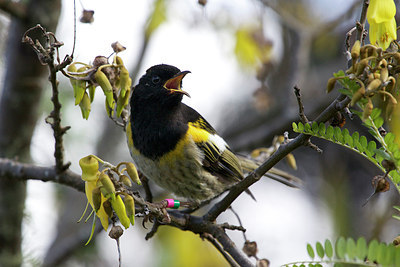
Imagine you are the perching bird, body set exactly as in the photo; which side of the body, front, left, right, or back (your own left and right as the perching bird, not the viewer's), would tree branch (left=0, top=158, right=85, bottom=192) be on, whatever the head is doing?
front

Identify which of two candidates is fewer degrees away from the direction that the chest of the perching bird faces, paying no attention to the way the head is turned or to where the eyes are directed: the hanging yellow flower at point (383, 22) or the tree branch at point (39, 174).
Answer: the tree branch

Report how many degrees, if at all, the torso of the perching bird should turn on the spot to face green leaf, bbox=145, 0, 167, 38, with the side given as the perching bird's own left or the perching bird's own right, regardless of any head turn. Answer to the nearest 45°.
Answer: approximately 90° to the perching bird's own right

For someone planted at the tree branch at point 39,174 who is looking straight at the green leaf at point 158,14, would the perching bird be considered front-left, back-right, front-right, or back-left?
front-right

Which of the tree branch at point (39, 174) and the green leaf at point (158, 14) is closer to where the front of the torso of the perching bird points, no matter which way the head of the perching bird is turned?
the tree branch

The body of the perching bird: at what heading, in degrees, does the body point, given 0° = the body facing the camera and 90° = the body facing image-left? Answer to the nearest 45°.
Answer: approximately 45°

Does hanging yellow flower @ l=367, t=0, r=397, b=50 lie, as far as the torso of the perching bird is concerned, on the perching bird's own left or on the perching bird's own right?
on the perching bird's own left
